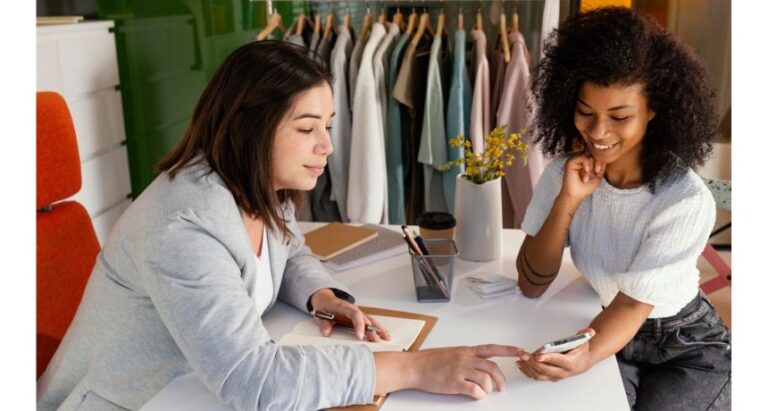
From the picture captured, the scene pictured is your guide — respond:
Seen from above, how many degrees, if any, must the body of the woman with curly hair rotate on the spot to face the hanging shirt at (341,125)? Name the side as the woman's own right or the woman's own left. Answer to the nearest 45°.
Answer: approximately 90° to the woman's own right

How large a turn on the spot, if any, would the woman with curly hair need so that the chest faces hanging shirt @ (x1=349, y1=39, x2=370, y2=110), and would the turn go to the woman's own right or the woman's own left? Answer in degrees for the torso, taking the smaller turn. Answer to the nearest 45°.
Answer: approximately 90° to the woman's own right

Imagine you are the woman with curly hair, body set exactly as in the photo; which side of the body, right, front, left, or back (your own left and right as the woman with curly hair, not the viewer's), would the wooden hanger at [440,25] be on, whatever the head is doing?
right

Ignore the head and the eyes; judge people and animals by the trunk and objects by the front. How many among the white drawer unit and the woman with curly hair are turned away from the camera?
0

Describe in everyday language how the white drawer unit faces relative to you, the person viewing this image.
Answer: facing the viewer and to the right of the viewer

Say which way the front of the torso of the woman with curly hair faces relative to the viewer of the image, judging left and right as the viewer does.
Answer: facing the viewer and to the left of the viewer

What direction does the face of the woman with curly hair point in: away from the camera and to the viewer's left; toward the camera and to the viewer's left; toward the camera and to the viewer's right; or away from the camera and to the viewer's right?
toward the camera and to the viewer's left
